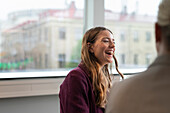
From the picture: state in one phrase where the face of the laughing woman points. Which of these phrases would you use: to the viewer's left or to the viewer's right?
to the viewer's right

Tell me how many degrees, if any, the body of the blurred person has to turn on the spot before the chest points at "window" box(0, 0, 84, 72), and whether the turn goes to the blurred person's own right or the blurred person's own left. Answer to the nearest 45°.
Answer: approximately 45° to the blurred person's own left

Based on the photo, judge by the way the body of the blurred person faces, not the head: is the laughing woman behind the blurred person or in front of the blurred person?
in front

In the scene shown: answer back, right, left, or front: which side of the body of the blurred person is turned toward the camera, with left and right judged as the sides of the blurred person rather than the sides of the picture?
back
